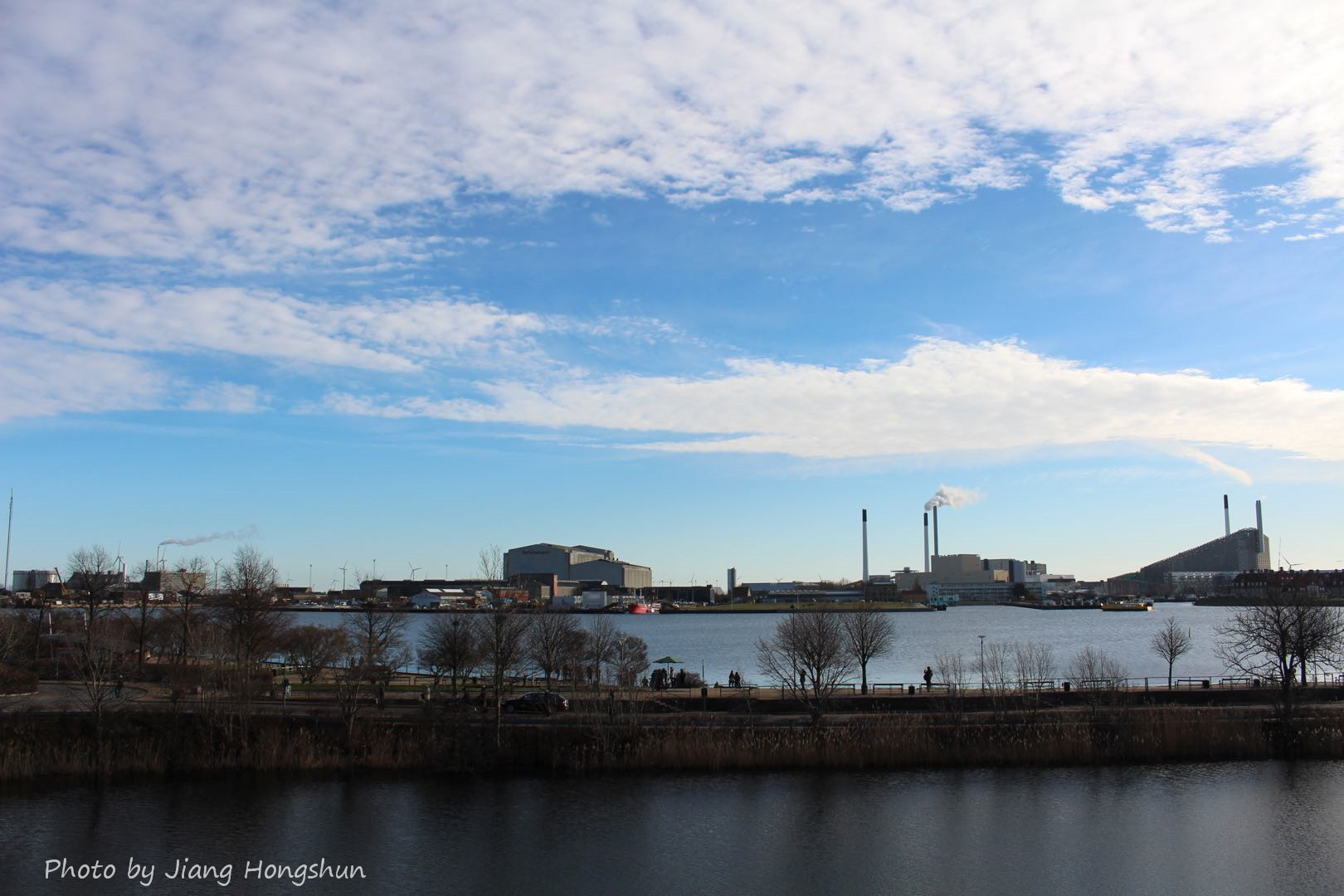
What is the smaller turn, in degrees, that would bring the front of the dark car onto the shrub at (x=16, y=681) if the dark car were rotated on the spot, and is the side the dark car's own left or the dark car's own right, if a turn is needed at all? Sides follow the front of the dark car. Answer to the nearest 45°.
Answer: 0° — it already faces it

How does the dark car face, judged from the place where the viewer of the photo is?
facing to the left of the viewer

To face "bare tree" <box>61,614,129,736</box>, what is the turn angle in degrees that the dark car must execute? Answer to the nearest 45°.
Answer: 0° — it already faces it
